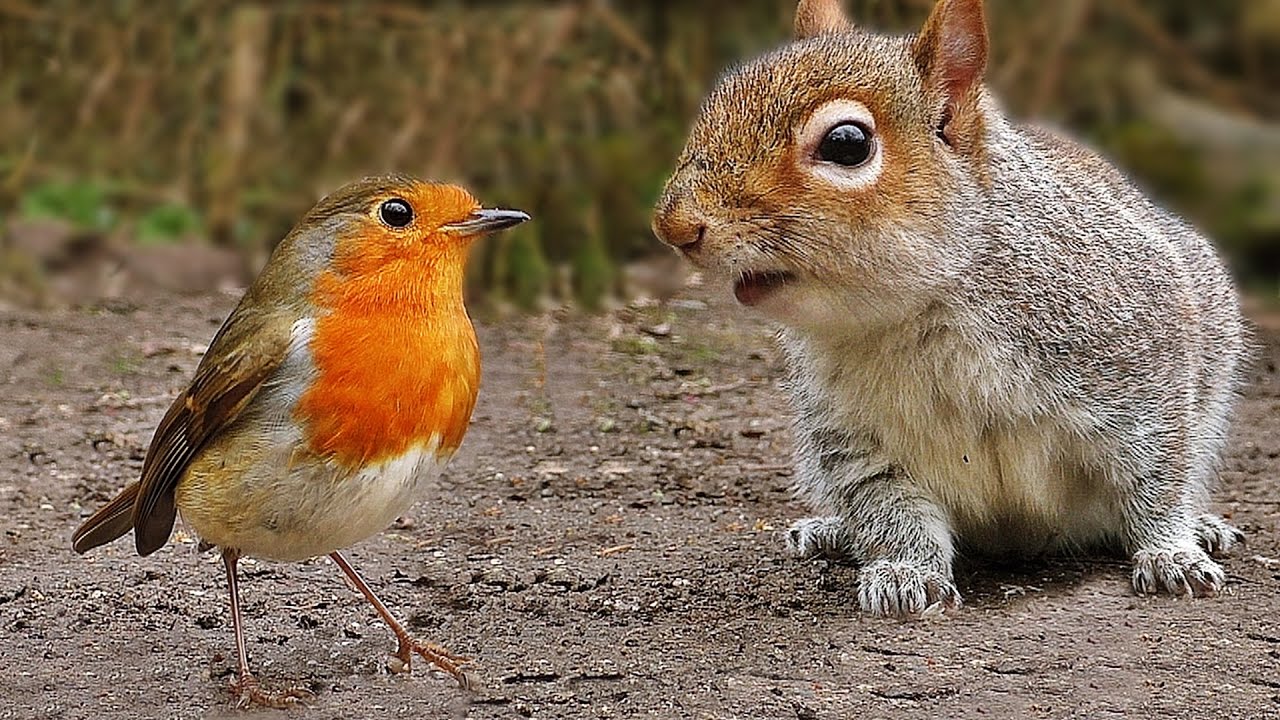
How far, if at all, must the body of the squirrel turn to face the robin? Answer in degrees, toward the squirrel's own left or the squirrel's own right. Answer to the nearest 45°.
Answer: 0° — it already faces it

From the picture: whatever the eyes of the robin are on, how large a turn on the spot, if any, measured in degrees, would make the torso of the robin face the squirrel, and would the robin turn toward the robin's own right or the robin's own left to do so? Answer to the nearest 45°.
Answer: approximately 45° to the robin's own left

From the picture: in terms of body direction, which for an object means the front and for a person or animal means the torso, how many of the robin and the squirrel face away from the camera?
0

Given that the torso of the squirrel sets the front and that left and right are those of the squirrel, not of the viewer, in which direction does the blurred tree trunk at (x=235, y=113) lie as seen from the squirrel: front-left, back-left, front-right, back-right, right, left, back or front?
right

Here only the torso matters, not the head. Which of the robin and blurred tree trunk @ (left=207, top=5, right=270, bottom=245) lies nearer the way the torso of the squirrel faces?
the robin

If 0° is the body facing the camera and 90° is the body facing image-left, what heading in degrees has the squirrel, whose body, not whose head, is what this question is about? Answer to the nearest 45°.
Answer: approximately 45°

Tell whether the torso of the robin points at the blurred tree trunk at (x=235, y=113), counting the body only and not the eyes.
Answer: no
